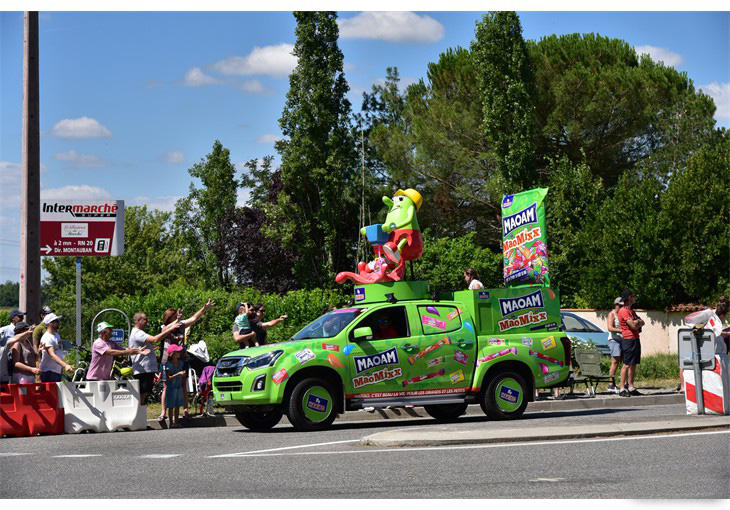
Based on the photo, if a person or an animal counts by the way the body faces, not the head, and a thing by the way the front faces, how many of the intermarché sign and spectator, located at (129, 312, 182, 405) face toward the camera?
1

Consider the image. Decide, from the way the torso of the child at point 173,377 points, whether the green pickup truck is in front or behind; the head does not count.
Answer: in front

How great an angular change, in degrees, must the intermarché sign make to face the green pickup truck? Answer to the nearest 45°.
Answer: approximately 45° to its left

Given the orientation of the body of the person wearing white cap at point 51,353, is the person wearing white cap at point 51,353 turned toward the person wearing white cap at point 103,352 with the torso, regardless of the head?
yes

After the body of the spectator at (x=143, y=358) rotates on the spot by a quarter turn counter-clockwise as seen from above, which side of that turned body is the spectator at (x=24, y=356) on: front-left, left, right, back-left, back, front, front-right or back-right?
left

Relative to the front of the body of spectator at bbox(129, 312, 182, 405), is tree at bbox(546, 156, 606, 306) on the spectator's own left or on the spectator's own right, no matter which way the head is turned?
on the spectator's own left

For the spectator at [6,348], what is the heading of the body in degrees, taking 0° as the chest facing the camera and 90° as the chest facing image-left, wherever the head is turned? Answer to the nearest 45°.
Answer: approximately 270°

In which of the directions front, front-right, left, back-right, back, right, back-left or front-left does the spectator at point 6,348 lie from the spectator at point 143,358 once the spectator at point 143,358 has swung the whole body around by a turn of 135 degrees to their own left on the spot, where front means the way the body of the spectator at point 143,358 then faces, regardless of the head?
front-left

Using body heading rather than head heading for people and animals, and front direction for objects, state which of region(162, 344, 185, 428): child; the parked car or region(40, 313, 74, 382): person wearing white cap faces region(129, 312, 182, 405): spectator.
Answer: the person wearing white cap

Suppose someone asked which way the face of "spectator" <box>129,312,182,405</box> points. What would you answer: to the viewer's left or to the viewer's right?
to the viewer's right

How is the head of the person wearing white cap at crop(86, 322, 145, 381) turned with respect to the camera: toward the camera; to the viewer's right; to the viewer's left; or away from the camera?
to the viewer's right

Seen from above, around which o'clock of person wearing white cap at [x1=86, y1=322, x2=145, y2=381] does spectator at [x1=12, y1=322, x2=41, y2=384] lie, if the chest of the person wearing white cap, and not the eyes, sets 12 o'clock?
The spectator is roughly at 6 o'clock from the person wearing white cap.

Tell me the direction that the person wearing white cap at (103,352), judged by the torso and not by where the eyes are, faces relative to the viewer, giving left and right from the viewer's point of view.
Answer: facing to the right of the viewer

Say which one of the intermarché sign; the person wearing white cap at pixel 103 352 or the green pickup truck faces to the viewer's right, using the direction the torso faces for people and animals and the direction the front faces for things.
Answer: the person wearing white cap

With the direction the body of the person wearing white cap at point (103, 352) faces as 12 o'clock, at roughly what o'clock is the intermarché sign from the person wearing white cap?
The intermarché sign is roughly at 9 o'clock from the person wearing white cap.

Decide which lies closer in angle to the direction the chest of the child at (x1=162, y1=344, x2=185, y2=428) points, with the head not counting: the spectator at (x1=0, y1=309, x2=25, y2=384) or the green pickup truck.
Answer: the green pickup truck

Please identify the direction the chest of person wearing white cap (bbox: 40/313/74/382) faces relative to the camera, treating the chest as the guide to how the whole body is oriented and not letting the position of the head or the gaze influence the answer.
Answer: to the viewer's right
